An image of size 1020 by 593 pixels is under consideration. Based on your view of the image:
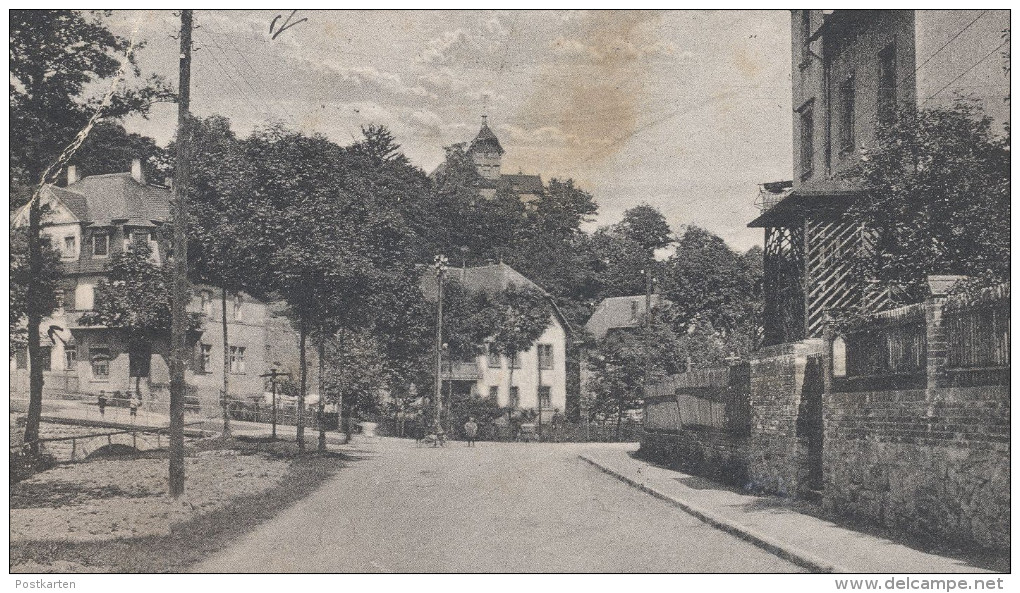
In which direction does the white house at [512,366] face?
toward the camera

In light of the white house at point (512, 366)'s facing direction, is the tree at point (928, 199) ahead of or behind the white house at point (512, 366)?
ahead

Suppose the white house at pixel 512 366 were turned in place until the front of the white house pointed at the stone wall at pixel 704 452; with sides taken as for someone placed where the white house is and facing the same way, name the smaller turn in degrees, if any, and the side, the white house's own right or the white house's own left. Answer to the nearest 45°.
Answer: approximately 45° to the white house's own left

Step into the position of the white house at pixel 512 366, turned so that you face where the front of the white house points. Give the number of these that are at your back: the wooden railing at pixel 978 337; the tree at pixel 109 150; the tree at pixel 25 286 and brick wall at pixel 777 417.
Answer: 0

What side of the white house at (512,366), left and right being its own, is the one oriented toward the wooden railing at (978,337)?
front

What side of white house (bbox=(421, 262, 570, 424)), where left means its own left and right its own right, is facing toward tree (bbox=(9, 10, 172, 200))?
front

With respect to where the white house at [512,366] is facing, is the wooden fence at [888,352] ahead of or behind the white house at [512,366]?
ahead

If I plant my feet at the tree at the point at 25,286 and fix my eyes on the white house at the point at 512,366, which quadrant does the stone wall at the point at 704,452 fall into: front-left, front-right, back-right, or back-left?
front-right

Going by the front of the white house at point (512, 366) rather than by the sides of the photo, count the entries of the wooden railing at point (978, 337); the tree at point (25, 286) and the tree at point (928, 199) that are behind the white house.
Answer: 0
